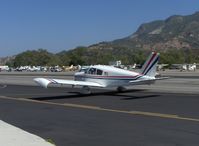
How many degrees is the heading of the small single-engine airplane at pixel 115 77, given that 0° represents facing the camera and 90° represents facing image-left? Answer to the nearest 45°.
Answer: approximately 135°
